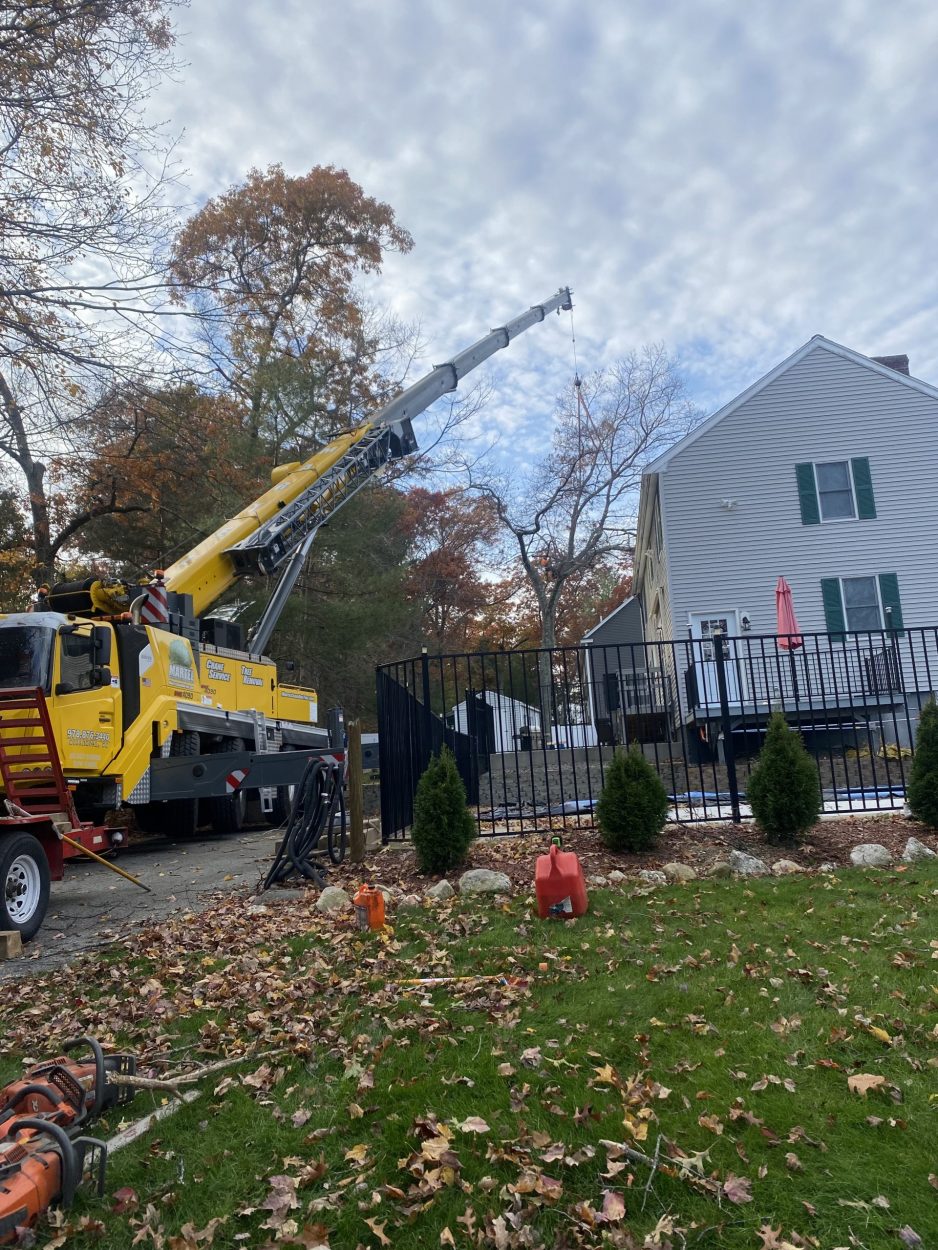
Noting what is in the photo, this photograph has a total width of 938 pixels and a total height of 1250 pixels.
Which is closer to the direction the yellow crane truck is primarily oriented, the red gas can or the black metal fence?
the red gas can

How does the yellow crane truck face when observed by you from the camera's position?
facing the viewer and to the left of the viewer

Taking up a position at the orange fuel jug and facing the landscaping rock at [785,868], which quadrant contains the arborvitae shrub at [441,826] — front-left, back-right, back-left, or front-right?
front-left

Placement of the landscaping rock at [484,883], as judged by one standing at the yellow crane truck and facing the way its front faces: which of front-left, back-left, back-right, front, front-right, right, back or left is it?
left

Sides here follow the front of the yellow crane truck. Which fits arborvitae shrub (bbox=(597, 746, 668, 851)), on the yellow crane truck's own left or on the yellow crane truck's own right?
on the yellow crane truck's own left

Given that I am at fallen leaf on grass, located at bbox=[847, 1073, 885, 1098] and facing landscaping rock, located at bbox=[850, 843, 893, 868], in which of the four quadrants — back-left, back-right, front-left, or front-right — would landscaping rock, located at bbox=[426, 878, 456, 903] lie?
front-left

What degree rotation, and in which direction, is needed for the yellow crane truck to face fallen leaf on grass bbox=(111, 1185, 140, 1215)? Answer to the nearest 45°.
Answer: approximately 45° to its left

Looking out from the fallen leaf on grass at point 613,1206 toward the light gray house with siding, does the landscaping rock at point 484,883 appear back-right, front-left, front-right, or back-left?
front-left

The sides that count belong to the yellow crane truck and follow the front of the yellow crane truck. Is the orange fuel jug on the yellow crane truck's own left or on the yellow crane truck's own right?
on the yellow crane truck's own left

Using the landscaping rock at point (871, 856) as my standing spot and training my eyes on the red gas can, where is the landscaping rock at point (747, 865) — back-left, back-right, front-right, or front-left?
front-right

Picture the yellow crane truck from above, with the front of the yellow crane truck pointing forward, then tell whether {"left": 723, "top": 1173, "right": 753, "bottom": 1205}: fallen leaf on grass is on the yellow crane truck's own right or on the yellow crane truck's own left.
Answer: on the yellow crane truck's own left
